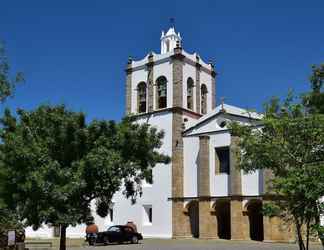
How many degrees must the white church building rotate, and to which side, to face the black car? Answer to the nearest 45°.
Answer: approximately 90° to its right

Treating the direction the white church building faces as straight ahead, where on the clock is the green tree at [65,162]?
The green tree is roughly at 2 o'clock from the white church building.

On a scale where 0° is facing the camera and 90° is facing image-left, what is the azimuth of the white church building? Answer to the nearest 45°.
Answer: approximately 315°
